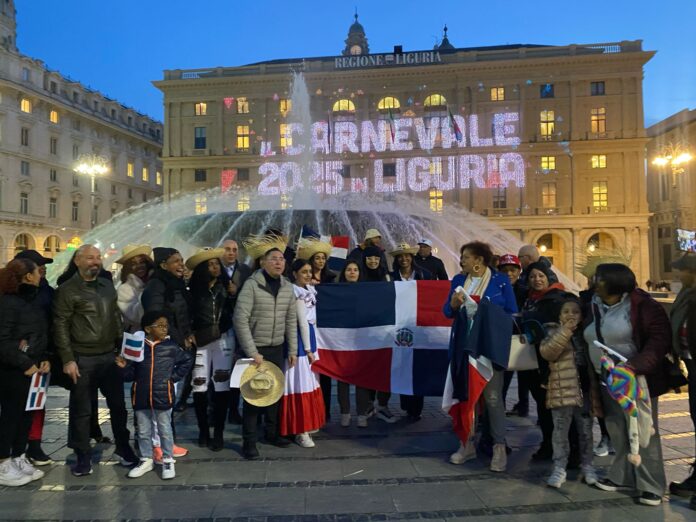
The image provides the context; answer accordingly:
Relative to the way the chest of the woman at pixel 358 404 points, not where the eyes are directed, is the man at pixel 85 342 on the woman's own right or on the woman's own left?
on the woman's own right

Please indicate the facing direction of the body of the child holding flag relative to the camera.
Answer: toward the camera

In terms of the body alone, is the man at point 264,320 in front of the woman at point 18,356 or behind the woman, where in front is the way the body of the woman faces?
in front

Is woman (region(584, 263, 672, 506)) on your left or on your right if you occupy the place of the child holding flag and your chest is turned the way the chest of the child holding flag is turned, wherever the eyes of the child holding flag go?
on your left

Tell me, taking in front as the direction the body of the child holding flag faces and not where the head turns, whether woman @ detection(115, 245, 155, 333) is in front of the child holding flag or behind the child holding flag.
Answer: behind

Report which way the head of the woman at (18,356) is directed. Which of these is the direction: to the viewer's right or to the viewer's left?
to the viewer's right

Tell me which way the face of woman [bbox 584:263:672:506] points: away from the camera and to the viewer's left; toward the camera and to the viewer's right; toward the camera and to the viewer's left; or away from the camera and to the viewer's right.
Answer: toward the camera and to the viewer's left

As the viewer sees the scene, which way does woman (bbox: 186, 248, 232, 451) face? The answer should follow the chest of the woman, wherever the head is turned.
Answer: toward the camera
